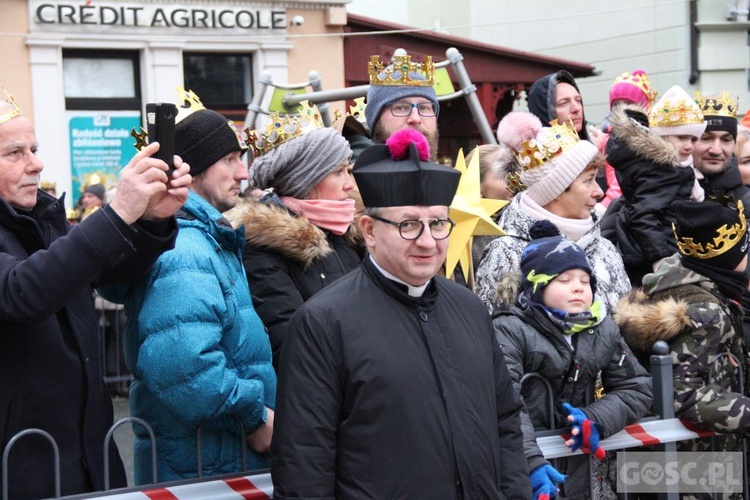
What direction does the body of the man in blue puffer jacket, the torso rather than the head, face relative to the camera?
to the viewer's right

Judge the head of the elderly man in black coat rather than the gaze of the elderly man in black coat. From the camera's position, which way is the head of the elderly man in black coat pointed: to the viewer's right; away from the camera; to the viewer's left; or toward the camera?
to the viewer's right

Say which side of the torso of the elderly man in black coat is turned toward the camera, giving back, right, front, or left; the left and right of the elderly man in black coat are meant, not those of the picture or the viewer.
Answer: right

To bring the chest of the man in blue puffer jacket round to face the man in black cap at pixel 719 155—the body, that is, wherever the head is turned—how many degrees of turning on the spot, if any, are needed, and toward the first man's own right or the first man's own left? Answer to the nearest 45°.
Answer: approximately 45° to the first man's own left

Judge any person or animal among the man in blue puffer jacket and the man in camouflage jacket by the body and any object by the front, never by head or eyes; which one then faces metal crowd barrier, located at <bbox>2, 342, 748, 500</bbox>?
the man in blue puffer jacket

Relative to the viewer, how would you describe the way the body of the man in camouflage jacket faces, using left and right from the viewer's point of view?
facing to the right of the viewer

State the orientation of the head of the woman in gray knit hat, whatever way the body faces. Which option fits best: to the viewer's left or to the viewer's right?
to the viewer's right
